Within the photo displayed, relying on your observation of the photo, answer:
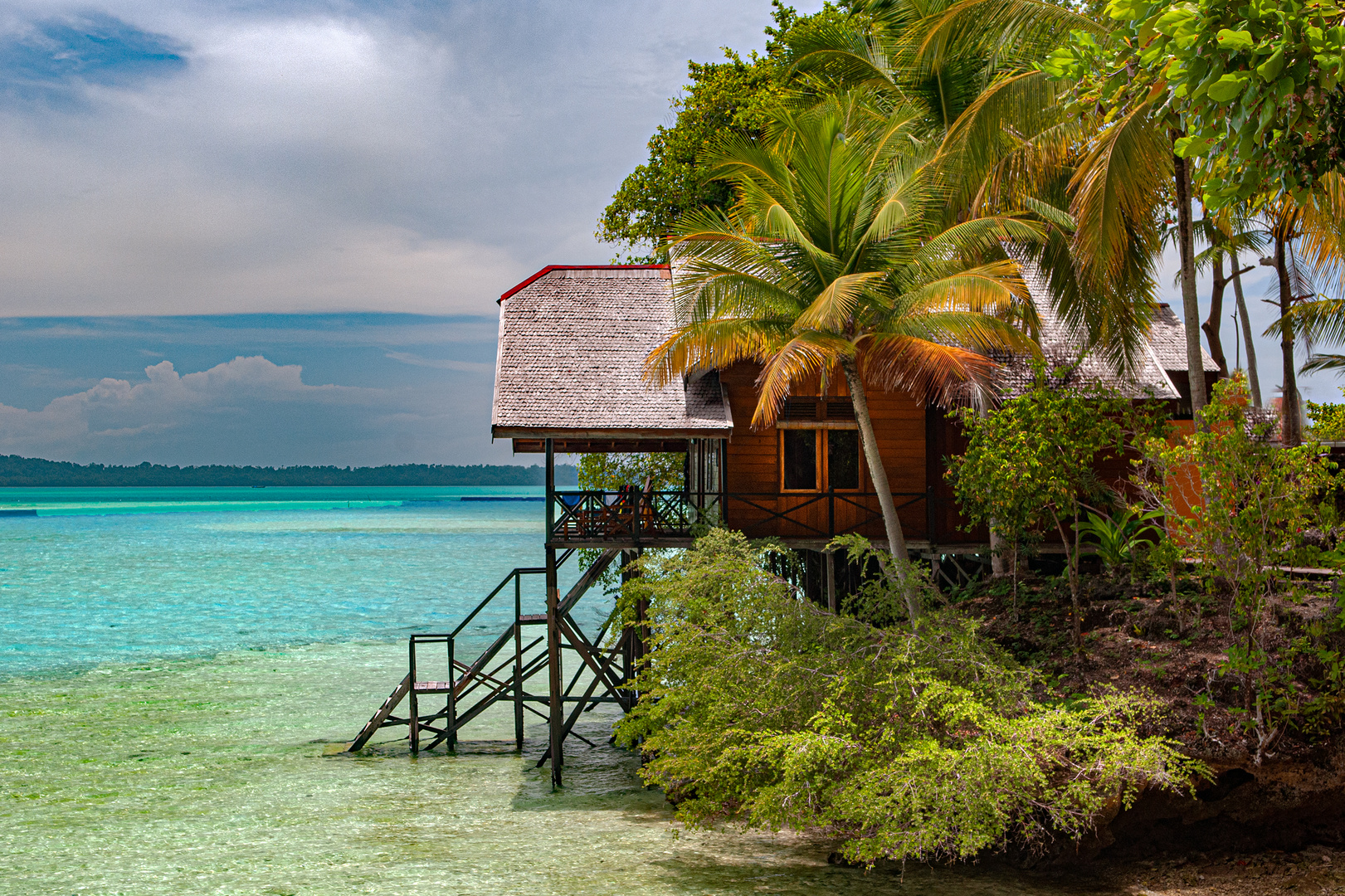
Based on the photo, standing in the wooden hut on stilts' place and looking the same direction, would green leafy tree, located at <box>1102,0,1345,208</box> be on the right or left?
on its left

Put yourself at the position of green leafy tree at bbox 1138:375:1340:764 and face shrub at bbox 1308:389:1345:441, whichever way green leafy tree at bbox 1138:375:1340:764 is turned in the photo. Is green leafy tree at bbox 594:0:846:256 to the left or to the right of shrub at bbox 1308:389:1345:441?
left

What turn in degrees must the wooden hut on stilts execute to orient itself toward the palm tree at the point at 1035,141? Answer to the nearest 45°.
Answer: approximately 180°

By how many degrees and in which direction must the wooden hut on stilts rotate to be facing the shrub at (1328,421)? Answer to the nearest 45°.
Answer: approximately 135° to its right

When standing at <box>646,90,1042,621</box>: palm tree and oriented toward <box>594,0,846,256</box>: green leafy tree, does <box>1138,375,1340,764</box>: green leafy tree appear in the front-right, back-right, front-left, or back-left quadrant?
back-right

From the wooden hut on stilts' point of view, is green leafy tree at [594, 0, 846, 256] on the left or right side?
on its right

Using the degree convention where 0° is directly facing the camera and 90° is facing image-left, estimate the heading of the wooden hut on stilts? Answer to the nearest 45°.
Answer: approximately 90°
